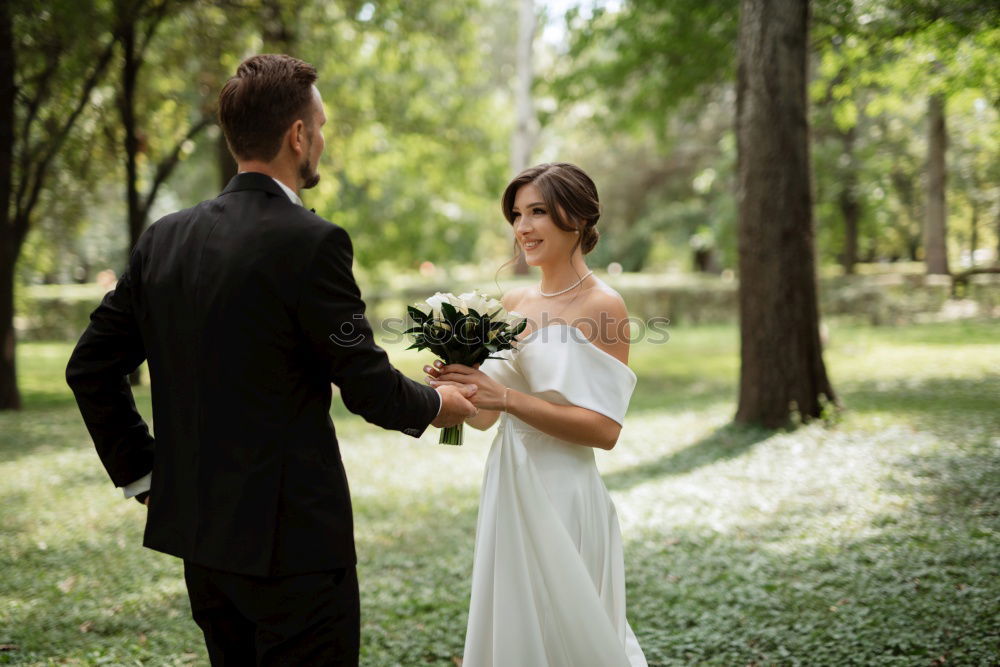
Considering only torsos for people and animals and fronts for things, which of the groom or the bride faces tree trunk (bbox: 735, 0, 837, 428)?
the groom

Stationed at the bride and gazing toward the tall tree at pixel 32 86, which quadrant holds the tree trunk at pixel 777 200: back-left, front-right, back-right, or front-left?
front-right

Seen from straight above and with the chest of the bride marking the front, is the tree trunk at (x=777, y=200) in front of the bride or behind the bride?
behind

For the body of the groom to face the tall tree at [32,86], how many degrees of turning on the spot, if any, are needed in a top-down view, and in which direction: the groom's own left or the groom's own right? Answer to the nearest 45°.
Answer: approximately 45° to the groom's own left

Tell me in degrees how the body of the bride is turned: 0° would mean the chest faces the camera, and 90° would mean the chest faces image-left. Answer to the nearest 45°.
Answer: approximately 45°

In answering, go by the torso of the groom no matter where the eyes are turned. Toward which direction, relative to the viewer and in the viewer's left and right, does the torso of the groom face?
facing away from the viewer and to the right of the viewer

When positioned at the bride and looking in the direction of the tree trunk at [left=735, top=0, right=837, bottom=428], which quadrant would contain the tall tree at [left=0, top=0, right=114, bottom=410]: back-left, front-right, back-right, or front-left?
front-left

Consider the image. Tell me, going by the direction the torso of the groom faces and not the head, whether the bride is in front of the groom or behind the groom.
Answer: in front

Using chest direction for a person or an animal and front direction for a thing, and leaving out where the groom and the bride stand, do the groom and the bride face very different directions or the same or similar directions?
very different directions

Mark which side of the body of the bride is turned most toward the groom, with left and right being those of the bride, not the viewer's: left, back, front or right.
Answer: front

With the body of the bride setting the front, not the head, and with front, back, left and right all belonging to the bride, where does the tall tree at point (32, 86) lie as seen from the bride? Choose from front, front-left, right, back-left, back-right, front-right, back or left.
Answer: right

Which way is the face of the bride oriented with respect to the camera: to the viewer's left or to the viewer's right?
to the viewer's left

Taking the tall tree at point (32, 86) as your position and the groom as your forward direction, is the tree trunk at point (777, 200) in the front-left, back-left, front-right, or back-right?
front-left

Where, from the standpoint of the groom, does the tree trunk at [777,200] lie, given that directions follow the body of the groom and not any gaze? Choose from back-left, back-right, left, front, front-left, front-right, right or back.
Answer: front

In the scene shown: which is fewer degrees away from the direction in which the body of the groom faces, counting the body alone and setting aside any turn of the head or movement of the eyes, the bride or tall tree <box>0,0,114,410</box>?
the bride
